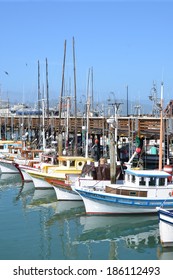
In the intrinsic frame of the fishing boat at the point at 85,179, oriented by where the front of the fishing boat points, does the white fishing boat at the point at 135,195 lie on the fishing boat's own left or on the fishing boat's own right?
on the fishing boat's own left

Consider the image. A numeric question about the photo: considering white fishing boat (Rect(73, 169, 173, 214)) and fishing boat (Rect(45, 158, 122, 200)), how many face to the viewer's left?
2

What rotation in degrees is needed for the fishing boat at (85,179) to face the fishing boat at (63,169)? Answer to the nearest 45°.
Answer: approximately 45° to its right

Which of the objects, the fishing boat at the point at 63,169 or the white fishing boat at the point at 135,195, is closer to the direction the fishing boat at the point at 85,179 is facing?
the fishing boat

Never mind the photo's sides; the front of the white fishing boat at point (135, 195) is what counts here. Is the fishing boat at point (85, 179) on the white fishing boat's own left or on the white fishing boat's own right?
on the white fishing boat's own right

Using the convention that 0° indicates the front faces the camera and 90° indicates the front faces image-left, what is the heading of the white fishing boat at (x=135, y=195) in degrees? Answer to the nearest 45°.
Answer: approximately 90°

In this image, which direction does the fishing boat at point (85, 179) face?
to the viewer's left

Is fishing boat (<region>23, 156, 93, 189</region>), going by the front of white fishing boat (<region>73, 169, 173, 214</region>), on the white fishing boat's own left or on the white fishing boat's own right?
on the white fishing boat's own right
